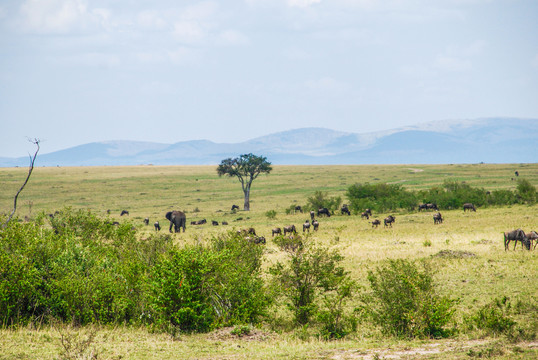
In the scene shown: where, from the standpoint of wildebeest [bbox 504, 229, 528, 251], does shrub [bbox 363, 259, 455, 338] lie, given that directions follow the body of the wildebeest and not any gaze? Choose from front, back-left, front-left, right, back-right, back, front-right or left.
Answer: right
